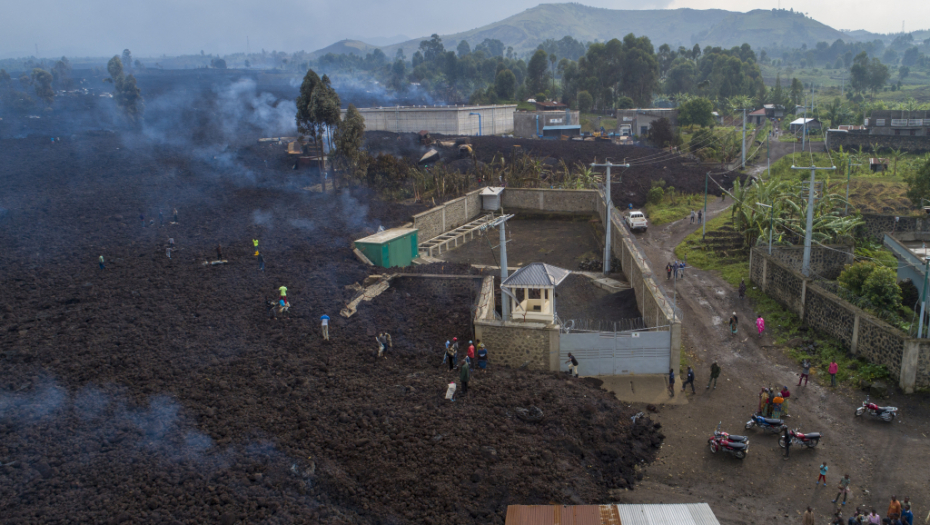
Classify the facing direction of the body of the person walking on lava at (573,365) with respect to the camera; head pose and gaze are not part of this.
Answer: to the viewer's left

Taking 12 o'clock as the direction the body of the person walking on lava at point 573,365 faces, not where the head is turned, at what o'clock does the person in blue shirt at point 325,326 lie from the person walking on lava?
The person in blue shirt is roughly at 12 o'clock from the person walking on lava.
